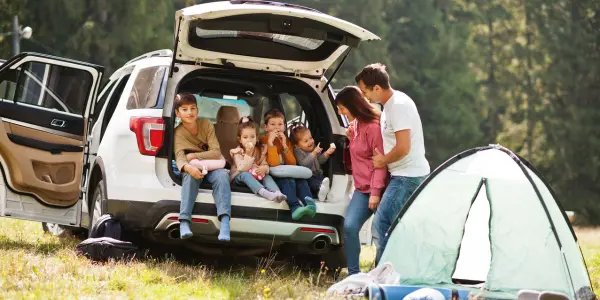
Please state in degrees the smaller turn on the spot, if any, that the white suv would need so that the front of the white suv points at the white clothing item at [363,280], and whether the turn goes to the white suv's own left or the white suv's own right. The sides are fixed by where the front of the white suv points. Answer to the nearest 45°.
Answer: approximately 180°

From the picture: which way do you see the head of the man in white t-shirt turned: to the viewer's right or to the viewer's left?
to the viewer's left

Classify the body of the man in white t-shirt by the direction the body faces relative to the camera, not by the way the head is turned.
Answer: to the viewer's left

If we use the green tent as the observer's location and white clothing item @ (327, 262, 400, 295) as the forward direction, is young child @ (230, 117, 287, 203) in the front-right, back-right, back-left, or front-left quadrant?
front-right

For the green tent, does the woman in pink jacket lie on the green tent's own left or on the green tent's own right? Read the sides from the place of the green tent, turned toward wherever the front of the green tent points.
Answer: on the green tent's own right

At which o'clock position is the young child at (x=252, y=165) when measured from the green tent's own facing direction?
The young child is roughly at 3 o'clock from the green tent.

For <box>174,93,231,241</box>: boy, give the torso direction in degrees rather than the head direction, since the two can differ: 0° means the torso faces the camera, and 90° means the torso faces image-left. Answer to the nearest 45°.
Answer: approximately 0°

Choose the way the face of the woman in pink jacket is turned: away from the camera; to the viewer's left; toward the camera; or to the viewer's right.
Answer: to the viewer's left

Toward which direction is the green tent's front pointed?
toward the camera

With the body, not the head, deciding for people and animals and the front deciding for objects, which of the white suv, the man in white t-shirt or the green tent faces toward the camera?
the green tent

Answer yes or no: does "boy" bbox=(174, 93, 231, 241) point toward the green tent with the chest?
no

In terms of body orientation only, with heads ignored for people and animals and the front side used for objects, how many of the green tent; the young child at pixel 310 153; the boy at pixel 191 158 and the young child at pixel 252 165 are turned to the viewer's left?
0

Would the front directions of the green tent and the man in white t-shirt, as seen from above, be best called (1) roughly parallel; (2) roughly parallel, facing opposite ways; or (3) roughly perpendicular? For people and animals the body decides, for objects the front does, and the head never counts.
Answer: roughly perpendicular

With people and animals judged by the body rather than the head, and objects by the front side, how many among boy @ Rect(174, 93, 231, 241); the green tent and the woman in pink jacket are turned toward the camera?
2

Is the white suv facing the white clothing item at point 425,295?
no

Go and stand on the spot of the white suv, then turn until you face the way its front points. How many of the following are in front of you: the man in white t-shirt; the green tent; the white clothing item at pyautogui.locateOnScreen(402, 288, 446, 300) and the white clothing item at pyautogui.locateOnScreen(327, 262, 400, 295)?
0

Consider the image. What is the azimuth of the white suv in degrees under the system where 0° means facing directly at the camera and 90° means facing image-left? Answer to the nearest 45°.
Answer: approximately 135°

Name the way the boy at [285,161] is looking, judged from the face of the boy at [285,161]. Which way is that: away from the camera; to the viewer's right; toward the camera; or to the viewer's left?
toward the camera

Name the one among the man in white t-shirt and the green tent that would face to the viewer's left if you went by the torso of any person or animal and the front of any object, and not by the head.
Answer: the man in white t-shirt

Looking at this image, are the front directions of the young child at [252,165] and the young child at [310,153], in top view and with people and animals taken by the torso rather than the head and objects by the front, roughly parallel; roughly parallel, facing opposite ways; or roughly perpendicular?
roughly parallel
